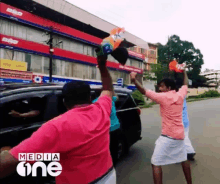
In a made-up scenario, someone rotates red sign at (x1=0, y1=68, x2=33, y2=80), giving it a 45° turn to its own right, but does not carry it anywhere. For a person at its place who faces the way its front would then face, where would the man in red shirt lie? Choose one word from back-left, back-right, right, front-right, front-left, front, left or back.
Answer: front

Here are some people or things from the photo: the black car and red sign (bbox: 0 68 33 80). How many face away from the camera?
0

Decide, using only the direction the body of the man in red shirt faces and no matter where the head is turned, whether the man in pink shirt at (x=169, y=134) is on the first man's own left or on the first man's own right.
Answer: on the first man's own right

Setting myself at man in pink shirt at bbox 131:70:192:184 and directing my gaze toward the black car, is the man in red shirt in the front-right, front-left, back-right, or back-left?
front-left

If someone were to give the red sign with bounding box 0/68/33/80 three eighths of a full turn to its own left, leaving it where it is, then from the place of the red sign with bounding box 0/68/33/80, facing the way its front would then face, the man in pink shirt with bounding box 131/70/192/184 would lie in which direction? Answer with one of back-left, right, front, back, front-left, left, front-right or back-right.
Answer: back

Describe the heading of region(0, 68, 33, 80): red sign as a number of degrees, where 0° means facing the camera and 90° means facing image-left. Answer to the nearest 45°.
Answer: approximately 315°

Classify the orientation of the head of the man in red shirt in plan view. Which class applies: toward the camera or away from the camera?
away from the camera

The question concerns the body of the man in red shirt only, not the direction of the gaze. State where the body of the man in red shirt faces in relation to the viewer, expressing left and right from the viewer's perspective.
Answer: facing away from the viewer and to the left of the viewer
